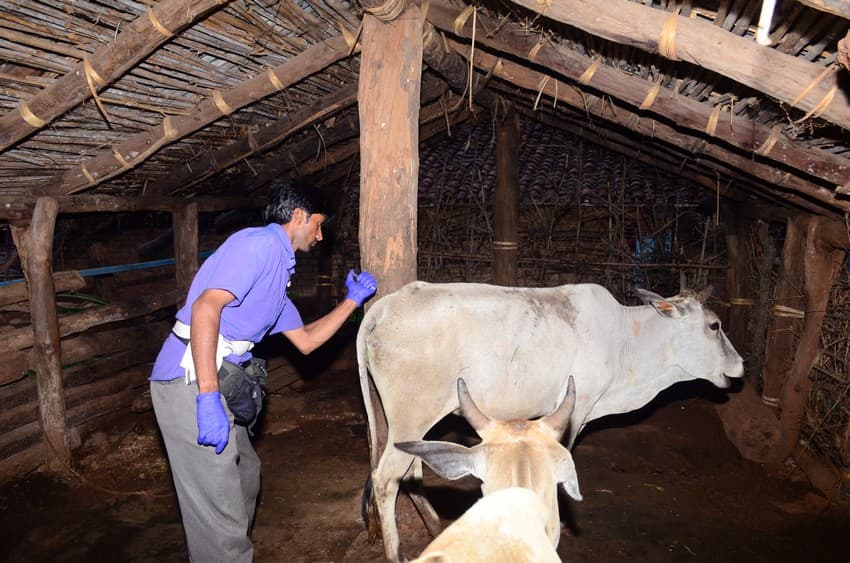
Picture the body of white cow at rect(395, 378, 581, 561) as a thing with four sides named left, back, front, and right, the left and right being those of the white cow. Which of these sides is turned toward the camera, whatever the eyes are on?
back

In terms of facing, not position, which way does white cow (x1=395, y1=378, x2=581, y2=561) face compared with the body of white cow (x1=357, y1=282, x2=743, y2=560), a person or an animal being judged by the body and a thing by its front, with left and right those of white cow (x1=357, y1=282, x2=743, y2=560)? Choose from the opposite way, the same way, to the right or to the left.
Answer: to the left

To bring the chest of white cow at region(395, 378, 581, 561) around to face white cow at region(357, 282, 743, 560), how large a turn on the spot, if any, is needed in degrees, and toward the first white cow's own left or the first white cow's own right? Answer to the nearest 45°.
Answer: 0° — it already faces it

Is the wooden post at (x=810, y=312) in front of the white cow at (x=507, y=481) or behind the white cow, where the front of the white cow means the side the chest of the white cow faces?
in front

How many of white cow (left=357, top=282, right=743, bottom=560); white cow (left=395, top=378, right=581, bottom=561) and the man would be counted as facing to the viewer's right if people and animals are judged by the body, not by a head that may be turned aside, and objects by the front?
2

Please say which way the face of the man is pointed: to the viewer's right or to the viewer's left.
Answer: to the viewer's right

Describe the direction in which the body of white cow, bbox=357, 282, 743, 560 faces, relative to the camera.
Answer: to the viewer's right

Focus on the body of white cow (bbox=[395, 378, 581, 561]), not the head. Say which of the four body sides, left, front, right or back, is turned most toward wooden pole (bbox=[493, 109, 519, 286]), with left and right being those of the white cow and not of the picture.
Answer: front

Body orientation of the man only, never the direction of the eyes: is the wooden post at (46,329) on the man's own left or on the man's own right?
on the man's own left

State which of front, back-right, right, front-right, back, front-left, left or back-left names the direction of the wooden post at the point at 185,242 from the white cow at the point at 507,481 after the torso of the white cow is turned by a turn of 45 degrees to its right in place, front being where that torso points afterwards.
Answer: left

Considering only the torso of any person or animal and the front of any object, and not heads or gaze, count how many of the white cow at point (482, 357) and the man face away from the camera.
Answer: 0

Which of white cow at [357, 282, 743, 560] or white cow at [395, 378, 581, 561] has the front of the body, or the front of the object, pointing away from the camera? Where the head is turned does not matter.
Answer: white cow at [395, 378, 581, 561]

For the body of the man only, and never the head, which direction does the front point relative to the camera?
to the viewer's right

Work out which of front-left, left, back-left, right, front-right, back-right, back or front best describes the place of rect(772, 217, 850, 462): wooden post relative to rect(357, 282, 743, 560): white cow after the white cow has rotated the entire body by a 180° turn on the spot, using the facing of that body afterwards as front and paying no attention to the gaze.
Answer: back-right

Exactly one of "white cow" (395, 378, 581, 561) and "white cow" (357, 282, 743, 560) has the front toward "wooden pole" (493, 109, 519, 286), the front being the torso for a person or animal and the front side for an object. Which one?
"white cow" (395, 378, 581, 561)
